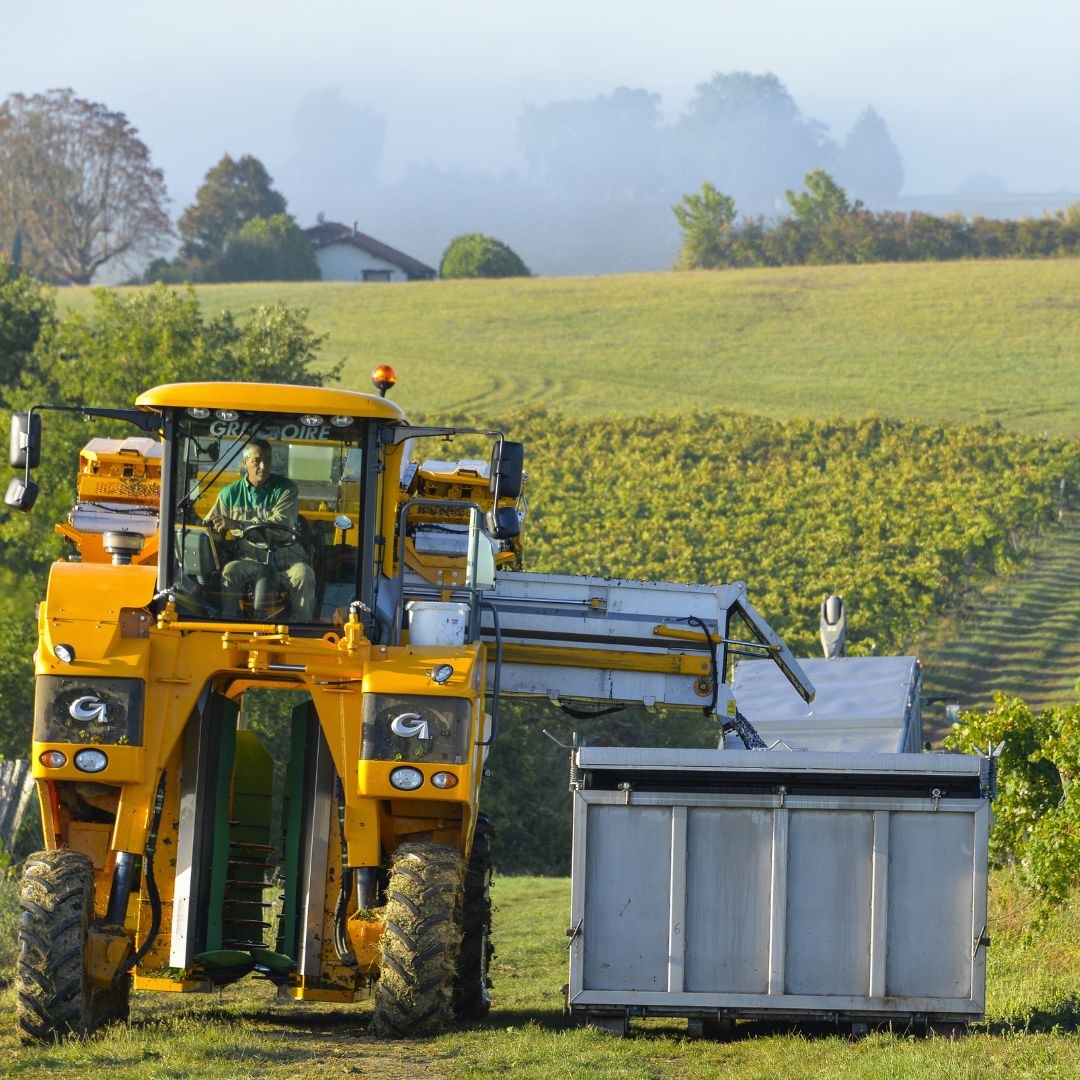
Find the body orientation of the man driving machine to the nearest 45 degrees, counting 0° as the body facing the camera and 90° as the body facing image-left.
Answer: approximately 0°

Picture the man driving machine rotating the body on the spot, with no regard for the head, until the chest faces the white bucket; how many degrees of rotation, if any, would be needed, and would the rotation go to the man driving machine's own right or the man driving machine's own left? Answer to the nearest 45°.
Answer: approximately 90° to the man driving machine's own left

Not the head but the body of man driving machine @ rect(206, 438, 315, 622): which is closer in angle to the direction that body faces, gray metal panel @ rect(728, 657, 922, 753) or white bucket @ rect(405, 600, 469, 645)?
the white bucket

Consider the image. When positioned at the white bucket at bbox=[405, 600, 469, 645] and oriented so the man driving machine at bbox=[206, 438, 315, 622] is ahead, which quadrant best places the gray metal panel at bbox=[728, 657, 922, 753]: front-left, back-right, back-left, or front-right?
back-right

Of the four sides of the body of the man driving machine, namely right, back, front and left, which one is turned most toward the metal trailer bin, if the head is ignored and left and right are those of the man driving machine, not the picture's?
left

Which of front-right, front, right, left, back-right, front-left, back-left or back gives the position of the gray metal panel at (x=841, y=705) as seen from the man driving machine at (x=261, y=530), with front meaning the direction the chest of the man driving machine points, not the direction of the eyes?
back-left
